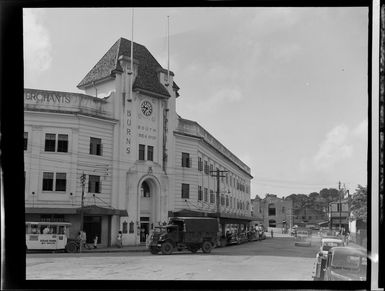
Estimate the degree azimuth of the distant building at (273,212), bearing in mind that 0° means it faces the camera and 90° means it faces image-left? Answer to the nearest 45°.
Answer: approximately 0°

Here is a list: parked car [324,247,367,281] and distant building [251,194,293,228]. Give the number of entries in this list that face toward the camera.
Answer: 2

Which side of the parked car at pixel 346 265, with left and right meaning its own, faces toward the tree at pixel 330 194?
back

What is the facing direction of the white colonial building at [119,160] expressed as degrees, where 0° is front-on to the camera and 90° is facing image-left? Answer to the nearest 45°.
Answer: approximately 315°
